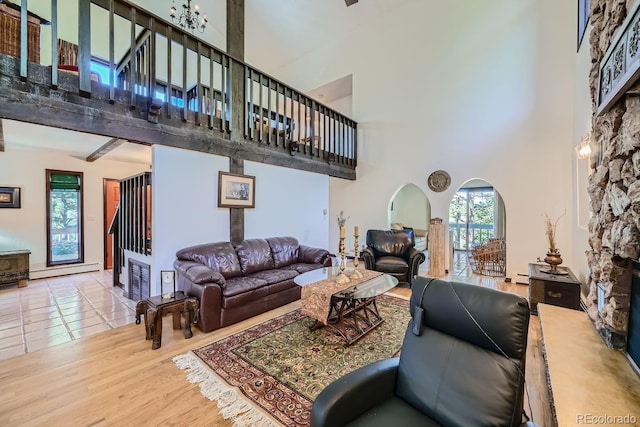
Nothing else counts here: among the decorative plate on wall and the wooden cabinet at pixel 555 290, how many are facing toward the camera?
2

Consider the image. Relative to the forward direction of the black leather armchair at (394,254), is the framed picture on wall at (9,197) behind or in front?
in front

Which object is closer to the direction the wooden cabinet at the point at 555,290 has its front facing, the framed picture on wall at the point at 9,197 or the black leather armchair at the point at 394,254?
the framed picture on wall

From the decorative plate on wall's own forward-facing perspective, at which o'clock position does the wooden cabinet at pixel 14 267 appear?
The wooden cabinet is roughly at 2 o'clock from the decorative plate on wall.

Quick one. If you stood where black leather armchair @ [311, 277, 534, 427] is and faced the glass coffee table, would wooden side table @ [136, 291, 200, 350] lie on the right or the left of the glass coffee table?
left

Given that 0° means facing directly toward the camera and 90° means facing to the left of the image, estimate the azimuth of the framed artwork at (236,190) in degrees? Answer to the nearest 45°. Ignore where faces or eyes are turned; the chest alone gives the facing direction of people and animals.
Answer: approximately 315°

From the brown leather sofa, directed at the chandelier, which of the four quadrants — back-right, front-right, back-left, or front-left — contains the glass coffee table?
back-right

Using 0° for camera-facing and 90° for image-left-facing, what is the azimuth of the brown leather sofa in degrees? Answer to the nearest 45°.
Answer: approximately 315°

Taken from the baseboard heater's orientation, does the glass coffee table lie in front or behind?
in front
